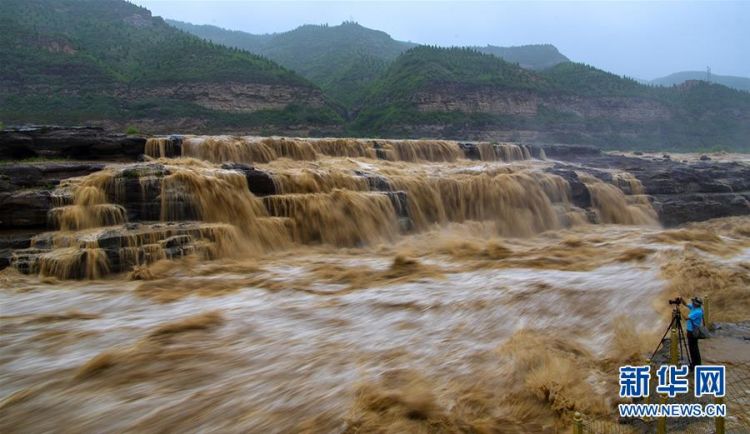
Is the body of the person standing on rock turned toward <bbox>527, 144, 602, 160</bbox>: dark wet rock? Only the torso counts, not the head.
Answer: no

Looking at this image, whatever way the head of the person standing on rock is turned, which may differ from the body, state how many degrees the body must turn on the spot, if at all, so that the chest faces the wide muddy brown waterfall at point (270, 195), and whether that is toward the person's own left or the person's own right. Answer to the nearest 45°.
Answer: approximately 45° to the person's own right

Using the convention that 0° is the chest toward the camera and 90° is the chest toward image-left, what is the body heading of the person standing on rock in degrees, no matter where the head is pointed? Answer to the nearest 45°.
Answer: approximately 90°

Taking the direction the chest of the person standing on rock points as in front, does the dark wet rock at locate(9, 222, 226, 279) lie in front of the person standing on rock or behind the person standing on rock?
in front

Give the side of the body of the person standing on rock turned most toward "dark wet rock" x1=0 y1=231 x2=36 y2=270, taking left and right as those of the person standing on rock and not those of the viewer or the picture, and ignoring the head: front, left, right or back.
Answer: front

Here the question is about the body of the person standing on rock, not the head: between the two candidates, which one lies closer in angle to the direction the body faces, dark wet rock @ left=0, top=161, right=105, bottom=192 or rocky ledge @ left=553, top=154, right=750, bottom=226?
the dark wet rock

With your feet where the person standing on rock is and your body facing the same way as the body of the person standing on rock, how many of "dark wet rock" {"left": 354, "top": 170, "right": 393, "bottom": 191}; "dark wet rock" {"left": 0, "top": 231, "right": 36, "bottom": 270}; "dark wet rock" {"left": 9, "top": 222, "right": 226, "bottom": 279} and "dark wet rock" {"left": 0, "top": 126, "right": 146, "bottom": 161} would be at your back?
0

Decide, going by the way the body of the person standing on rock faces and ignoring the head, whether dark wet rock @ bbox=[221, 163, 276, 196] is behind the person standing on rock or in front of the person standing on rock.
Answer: in front

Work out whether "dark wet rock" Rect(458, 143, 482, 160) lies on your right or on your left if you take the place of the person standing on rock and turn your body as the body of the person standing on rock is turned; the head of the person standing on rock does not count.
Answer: on your right

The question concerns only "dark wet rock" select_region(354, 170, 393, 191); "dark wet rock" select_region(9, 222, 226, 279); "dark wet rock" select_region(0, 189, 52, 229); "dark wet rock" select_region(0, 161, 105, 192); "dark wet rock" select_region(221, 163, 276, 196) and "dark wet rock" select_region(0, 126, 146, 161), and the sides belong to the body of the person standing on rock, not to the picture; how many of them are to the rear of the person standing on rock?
0

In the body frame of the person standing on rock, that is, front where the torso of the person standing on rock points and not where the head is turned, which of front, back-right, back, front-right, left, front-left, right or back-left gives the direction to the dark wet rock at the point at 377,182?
front-right

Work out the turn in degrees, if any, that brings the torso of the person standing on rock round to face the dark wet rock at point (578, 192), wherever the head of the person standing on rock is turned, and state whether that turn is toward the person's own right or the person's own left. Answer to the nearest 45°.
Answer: approximately 90° to the person's own right

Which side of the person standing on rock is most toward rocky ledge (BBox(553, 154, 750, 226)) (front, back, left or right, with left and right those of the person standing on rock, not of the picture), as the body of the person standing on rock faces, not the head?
right

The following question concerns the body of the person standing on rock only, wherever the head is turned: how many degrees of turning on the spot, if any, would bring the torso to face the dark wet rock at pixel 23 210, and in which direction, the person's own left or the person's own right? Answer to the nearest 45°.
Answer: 0° — they already face it

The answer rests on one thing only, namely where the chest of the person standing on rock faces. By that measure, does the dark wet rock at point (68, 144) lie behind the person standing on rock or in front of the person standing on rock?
in front

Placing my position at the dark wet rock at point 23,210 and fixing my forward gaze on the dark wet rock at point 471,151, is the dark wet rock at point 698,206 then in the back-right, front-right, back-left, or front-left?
front-right
